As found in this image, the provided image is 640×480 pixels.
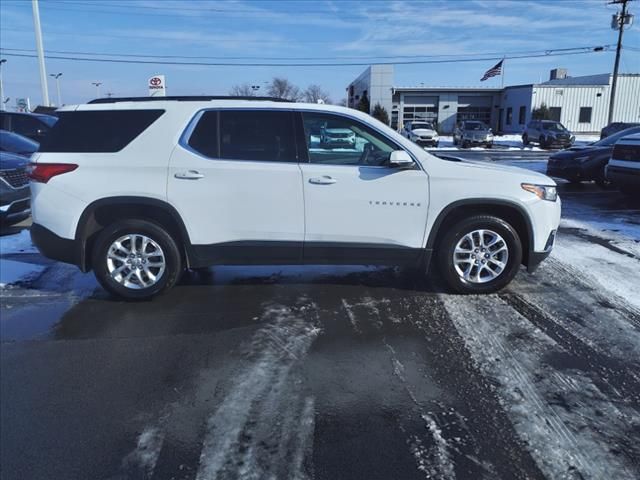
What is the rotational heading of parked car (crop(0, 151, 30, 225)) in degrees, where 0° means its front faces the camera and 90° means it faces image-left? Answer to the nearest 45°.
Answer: approximately 315°

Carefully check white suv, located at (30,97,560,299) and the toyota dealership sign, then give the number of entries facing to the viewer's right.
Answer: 1

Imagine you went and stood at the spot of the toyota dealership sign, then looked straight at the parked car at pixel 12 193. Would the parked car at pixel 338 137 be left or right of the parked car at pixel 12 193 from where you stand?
left

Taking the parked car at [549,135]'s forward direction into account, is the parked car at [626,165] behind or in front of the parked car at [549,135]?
in front

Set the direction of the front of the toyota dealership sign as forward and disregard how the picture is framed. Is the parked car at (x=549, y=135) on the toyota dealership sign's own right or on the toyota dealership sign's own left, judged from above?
on the toyota dealership sign's own left

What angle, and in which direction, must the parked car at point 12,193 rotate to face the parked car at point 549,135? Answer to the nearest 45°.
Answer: approximately 45° to its left

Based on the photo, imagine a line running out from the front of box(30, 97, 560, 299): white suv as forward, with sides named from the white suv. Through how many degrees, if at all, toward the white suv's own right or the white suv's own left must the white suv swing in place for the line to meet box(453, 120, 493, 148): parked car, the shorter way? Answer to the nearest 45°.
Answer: approximately 45° to the white suv's own left

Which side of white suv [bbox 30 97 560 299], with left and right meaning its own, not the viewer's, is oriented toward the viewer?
right

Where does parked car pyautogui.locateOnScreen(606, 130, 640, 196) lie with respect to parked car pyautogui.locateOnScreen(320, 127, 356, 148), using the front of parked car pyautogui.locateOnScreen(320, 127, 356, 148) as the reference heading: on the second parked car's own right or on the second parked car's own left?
on the second parked car's own left
